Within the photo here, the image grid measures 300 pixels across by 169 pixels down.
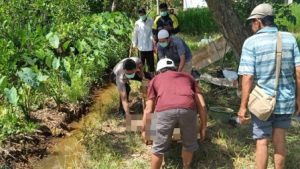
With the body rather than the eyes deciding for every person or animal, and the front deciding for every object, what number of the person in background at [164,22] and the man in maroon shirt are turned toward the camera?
1

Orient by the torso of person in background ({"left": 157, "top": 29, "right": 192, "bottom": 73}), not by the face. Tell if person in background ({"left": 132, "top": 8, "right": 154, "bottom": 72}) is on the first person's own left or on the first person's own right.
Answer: on the first person's own right

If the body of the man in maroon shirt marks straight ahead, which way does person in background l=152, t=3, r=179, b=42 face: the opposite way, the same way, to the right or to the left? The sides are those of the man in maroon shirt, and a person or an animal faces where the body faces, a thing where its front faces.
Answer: the opposite way

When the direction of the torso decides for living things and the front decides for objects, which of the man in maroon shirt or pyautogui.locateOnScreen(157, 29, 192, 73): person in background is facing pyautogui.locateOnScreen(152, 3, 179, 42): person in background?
the man in maroon shirt

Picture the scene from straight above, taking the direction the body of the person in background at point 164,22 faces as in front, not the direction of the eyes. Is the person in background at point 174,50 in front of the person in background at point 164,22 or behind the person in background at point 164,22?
in front

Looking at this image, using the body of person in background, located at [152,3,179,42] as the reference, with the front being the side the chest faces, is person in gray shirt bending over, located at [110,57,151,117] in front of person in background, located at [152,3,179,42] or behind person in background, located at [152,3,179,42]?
in front

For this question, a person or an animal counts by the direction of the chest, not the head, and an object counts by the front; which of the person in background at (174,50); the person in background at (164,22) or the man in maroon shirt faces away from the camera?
the man in maroon shirt

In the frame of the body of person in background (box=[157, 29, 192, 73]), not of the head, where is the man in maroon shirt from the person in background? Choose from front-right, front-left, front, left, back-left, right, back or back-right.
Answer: front-left

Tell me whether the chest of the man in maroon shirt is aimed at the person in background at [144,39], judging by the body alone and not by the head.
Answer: yes

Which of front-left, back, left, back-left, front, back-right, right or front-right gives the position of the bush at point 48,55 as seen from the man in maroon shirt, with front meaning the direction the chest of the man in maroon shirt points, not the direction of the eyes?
front-left

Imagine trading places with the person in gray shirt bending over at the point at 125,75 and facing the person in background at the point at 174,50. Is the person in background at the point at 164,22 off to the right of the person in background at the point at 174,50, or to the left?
left

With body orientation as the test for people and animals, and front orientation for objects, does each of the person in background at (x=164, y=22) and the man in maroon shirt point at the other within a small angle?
yes

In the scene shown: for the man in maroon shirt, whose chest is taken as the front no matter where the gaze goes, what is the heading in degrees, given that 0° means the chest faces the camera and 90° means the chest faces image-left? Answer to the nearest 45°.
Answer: approximately 180°

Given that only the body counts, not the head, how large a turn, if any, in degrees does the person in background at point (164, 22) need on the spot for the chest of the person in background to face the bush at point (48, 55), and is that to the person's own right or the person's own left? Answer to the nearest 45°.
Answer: approximately 90° to the person's own right

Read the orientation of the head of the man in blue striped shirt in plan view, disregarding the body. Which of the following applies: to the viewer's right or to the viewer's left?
to the viewer's left

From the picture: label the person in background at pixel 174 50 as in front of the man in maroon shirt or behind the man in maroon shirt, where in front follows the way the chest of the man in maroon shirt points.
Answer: in front
